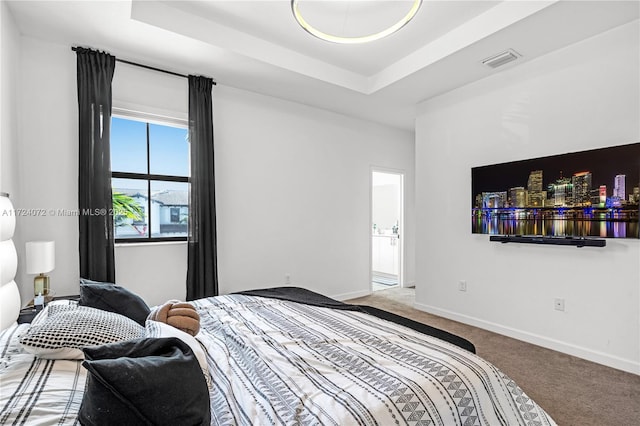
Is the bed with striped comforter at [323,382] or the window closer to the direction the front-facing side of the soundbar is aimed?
the bed with striped comforter

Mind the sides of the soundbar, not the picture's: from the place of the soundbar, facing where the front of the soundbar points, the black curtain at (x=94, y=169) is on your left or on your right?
on your right

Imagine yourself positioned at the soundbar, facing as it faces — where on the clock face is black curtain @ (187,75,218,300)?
The black curtain is roughly at 2 o'clock from the soundbar.

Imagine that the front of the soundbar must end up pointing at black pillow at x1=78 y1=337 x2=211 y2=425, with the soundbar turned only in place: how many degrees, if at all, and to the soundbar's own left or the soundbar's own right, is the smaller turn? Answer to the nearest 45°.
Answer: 0° — it already faces it

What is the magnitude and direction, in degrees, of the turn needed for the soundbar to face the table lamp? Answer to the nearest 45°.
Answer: approximately 45° to its right

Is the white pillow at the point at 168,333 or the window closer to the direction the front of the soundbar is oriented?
the white pillow
